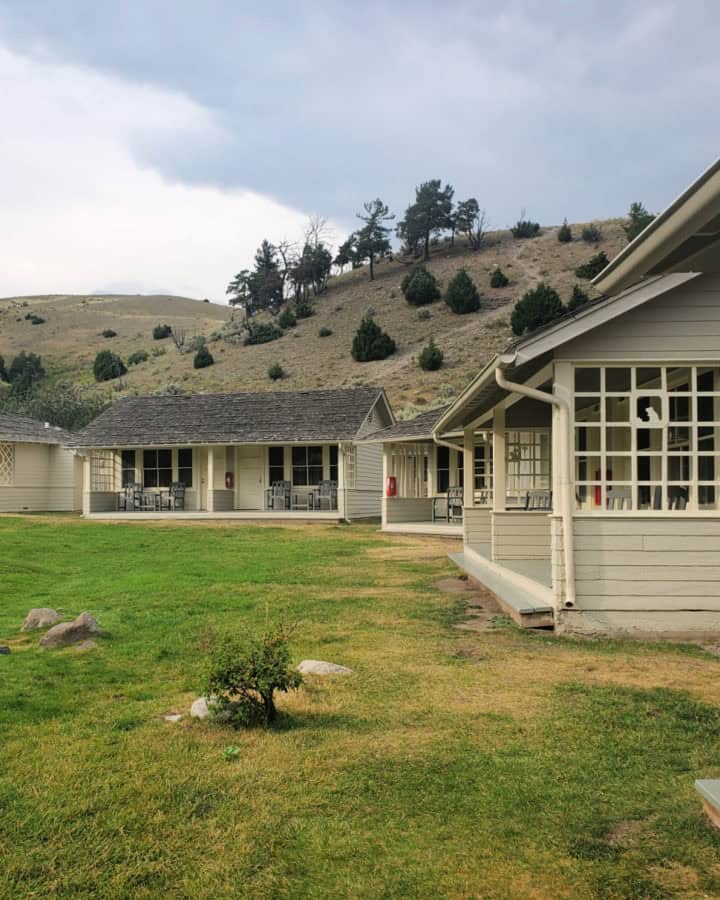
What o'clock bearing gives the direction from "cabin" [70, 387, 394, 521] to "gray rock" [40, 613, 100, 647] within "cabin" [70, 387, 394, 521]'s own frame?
The gray rock is roughly at 12 o'clock from the cabin.

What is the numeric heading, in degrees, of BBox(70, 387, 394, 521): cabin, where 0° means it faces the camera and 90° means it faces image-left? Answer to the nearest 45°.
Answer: approximately 0°

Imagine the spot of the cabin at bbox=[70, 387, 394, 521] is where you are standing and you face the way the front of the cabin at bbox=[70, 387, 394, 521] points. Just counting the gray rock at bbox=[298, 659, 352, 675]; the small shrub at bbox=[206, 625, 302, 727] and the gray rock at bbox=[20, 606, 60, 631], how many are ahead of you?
3

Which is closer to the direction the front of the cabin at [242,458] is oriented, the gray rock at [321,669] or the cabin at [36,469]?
the gray rock

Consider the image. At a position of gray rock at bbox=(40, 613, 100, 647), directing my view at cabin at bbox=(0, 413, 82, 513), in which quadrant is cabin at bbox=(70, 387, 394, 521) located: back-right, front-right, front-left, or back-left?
front-right

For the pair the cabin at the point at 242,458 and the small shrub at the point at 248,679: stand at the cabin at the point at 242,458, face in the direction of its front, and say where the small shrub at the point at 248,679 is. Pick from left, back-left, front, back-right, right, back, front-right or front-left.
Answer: front

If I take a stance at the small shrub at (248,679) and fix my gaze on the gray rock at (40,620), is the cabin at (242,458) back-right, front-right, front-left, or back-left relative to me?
front-right

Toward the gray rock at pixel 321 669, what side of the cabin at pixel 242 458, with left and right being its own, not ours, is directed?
front

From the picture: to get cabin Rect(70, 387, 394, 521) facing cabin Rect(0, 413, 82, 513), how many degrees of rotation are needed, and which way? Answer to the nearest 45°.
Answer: approximately 135° to its right

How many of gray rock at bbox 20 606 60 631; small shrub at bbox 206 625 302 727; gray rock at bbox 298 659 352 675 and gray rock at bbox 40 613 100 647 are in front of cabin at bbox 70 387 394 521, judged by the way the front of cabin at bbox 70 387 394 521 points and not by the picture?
4

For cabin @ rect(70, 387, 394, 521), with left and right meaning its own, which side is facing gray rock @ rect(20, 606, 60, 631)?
front

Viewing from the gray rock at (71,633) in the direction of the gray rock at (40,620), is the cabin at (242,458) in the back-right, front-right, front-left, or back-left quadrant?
front-right
